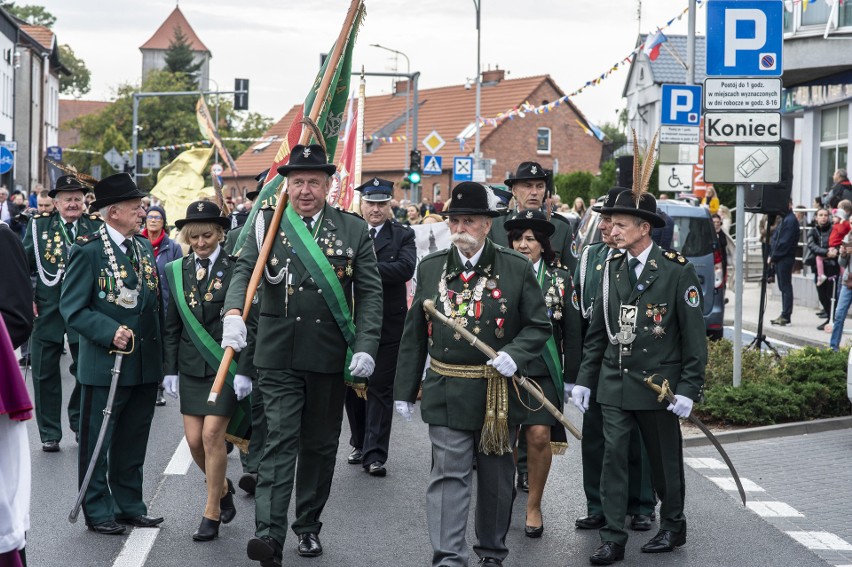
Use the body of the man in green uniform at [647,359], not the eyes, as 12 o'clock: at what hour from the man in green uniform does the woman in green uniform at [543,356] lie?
The woman in green uniform is roughly at 3 o'clock from the man in green uniform.

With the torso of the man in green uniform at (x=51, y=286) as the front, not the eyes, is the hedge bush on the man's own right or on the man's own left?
on the man's own left

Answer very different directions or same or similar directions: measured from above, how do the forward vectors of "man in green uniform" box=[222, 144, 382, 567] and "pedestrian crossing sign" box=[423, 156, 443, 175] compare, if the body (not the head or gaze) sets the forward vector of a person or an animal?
same or similar directions

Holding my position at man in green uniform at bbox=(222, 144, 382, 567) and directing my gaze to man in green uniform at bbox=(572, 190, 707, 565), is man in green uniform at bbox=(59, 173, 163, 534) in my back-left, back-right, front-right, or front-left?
back-left

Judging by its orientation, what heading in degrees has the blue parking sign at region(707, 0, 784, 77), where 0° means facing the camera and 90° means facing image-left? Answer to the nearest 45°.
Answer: approximately 0°

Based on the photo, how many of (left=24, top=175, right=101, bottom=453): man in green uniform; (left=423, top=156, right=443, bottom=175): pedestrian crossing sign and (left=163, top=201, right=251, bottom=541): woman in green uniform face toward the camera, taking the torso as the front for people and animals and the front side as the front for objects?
3

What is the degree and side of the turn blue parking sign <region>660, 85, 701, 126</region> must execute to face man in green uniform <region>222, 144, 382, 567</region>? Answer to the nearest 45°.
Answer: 0° — it already faces them

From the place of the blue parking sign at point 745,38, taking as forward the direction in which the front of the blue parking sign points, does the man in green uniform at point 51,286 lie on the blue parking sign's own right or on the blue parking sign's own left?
on the blue parking sign's own right

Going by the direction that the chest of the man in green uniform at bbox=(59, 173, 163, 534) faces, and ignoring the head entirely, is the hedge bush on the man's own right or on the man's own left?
on the man's own left

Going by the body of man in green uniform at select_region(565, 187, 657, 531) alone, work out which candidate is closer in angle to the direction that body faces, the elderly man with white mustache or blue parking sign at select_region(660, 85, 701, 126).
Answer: the elderly man with white mustache

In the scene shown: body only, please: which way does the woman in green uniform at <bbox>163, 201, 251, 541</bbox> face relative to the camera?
toward the camera

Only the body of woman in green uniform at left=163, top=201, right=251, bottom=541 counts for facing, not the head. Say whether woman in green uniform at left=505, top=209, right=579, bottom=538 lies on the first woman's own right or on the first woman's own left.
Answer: on the first woman's own left

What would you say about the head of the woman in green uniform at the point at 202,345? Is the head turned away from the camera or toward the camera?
toward the camera
